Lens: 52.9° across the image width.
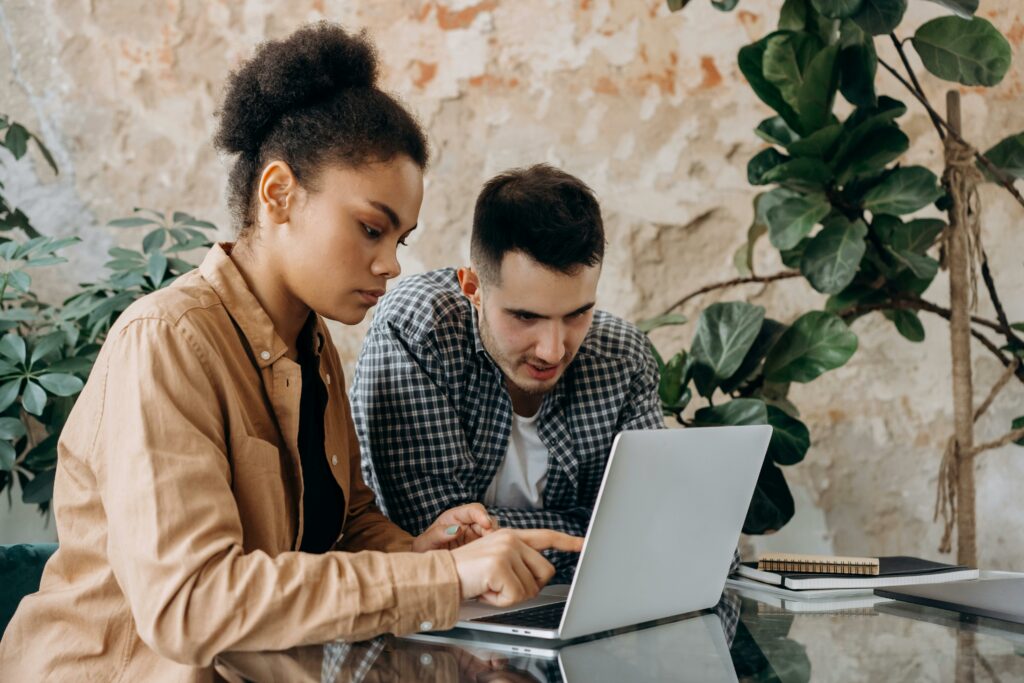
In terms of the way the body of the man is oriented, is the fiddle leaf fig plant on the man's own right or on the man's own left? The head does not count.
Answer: on the man's own left

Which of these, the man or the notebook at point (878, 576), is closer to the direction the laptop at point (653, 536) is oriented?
the man

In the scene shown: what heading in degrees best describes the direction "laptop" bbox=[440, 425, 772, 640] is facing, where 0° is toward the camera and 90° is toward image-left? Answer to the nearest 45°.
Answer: approximately 135°

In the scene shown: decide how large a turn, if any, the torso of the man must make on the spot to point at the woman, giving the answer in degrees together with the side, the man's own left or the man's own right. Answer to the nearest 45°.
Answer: approximately 90° to the man's own right

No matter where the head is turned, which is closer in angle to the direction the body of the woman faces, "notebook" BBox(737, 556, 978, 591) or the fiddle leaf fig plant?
the notebook

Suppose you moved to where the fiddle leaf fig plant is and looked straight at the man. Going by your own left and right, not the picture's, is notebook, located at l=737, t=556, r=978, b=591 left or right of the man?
left

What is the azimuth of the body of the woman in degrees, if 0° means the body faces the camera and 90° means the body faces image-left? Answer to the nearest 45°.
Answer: approximately 315°
